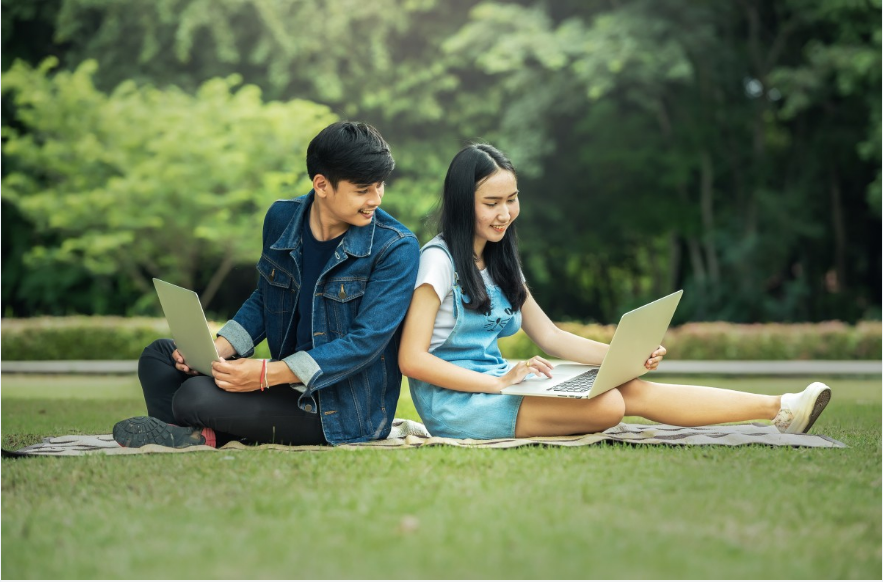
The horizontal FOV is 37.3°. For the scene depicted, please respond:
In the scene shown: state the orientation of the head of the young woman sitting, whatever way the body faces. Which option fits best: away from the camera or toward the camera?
toward the camera

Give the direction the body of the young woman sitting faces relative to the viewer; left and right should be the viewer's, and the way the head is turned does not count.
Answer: facing the viewer and to the right of the viewer

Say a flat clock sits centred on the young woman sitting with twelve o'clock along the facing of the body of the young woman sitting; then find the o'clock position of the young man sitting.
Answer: The young man sitting is roughly at 4 o'clock from the young woman sitting.

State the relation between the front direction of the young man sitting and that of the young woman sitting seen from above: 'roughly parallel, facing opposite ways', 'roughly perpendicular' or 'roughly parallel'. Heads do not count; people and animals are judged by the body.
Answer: roughly perpendicular

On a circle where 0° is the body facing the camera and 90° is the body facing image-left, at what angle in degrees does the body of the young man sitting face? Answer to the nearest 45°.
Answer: approximately 45°

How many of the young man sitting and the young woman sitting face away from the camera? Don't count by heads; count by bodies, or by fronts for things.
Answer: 0

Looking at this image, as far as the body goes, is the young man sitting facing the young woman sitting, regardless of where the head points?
no
